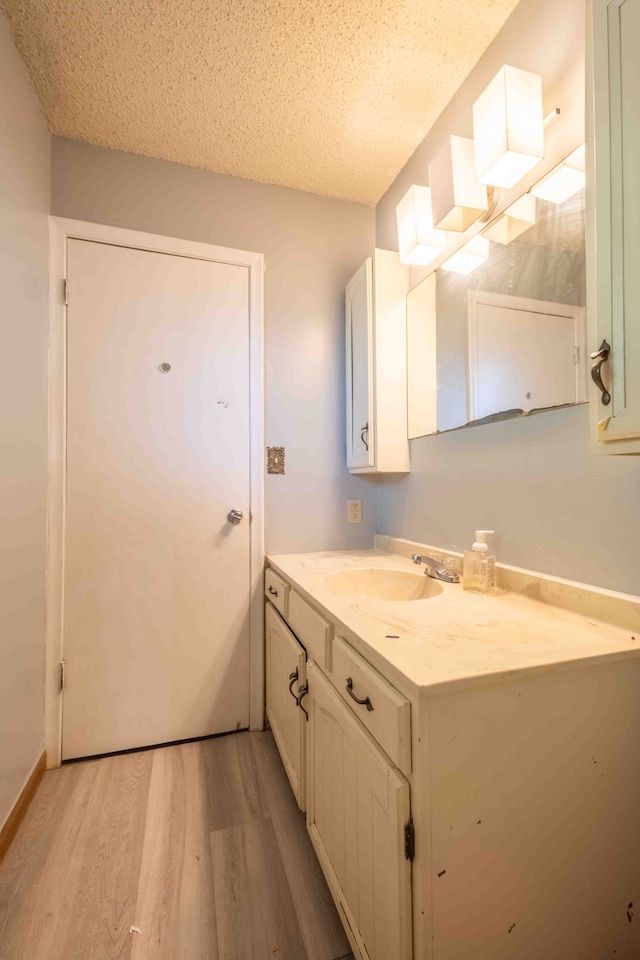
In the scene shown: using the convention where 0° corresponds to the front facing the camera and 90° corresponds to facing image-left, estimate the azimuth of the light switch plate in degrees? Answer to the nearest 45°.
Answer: approximately 0°

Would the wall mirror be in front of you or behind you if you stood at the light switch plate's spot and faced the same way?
in front

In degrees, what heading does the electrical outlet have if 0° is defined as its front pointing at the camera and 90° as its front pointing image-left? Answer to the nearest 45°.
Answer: approximately 0°

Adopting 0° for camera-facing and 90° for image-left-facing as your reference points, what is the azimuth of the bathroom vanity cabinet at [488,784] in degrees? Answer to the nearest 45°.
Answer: approximately 45°

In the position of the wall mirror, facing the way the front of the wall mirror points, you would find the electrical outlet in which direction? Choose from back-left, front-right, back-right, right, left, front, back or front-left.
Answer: right

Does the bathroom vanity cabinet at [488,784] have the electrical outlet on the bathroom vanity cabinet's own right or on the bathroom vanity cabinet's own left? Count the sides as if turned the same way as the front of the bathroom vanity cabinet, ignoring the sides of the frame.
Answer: on the bathroom vanity cabinet's own right

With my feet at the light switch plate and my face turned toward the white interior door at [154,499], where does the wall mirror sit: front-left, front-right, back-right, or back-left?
back-left

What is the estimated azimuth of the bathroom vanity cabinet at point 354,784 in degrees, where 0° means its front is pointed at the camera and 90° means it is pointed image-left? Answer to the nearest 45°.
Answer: approximately 45°

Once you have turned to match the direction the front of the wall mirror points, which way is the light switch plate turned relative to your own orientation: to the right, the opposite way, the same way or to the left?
to the left

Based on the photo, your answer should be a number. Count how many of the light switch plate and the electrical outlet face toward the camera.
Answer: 2

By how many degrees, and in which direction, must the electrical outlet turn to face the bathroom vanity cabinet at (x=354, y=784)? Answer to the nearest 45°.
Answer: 0° — it already faces it

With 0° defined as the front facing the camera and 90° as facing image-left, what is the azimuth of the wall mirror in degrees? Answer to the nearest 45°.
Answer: approximately 45°
